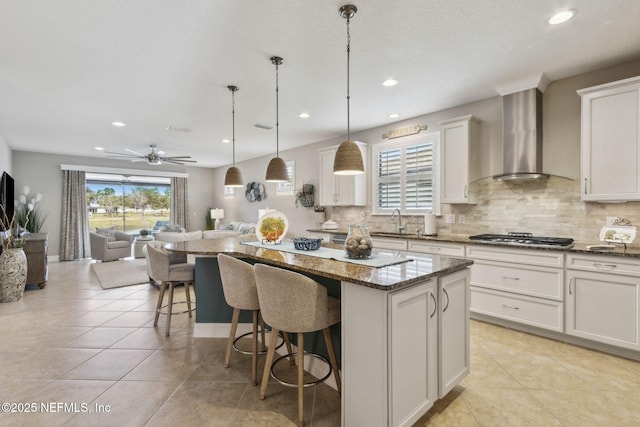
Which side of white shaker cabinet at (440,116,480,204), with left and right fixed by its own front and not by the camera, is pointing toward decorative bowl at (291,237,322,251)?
front

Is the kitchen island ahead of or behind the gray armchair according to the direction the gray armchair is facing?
ahead

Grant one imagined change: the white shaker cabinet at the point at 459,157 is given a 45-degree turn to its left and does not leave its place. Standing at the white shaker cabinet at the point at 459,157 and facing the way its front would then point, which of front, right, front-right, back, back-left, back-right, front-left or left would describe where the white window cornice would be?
right

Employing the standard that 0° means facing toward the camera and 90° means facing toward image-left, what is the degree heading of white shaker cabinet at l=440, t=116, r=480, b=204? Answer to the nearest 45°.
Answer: approximately 45°

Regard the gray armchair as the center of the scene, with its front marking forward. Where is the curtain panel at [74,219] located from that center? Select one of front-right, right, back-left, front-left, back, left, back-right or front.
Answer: back

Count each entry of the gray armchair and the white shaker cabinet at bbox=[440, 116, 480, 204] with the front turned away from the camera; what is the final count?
0

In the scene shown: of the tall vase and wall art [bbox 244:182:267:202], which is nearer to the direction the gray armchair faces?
the wall art

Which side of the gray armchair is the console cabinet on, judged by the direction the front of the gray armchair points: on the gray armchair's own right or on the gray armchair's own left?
on the gray armchair's own right

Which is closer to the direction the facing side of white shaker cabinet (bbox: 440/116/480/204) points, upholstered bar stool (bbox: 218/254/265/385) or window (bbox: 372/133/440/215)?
the upholstered bar stool

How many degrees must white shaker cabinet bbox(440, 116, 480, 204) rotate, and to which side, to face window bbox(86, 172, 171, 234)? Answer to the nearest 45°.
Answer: approximately 45° to its right

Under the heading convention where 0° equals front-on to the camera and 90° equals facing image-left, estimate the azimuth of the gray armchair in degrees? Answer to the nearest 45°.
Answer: approximately 315°

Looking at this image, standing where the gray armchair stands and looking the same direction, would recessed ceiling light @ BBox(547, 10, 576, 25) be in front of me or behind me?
in front
